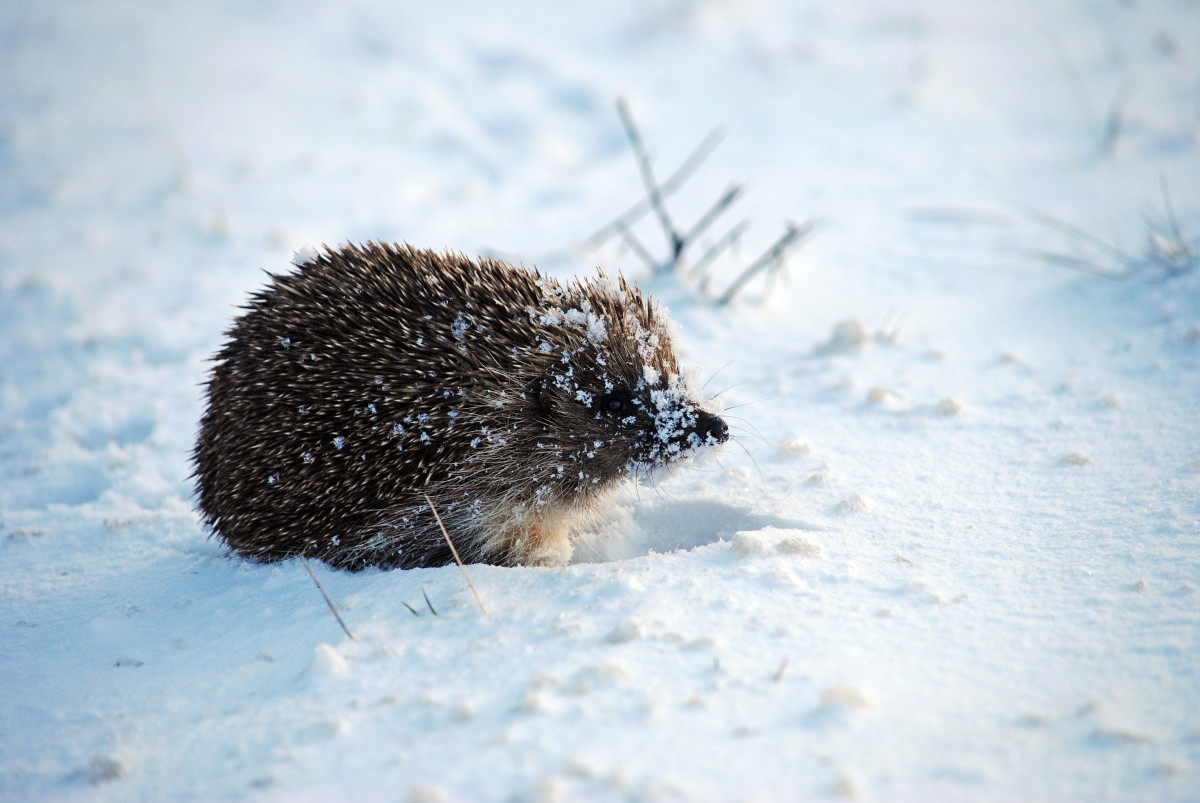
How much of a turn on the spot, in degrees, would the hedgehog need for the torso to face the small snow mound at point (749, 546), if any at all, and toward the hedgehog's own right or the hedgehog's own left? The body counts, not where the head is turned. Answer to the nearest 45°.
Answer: approximately 45° to the hedgehog's own right

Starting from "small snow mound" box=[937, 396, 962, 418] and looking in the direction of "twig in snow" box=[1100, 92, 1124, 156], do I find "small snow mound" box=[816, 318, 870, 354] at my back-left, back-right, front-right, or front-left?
front-left

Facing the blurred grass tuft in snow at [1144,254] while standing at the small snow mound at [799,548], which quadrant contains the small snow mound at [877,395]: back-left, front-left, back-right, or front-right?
front-left

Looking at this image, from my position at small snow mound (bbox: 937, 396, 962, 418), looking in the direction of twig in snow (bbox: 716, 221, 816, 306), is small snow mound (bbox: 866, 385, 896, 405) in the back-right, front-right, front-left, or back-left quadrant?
front-left

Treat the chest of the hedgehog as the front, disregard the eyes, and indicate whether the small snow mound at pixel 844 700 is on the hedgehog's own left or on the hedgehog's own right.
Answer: on the hedgehog's own right

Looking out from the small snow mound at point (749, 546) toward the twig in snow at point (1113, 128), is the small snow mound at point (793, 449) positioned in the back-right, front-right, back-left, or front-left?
front-left

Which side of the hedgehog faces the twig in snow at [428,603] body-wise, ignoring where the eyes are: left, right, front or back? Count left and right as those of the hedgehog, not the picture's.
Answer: right

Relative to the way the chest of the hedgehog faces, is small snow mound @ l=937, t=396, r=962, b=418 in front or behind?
in front

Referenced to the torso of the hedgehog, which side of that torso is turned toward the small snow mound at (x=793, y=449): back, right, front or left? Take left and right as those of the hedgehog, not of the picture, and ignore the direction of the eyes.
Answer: front

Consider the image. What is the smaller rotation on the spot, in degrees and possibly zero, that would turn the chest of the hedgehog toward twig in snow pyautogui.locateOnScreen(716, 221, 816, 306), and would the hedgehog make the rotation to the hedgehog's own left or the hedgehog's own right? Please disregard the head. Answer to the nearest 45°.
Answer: approximately 45° to the hedgehog's own left

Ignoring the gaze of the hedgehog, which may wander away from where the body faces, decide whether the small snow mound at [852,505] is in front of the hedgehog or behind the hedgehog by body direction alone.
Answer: in front

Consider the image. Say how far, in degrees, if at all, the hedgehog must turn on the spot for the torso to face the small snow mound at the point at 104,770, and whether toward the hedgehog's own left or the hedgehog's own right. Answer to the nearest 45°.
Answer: approximately 135° to the hedgehog's own right

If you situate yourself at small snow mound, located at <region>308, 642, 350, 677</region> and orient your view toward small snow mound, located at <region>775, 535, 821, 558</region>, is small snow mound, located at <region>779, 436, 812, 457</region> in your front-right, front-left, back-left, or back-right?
front-left

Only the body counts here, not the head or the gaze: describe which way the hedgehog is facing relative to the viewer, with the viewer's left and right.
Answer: facing to the right of the viewer
